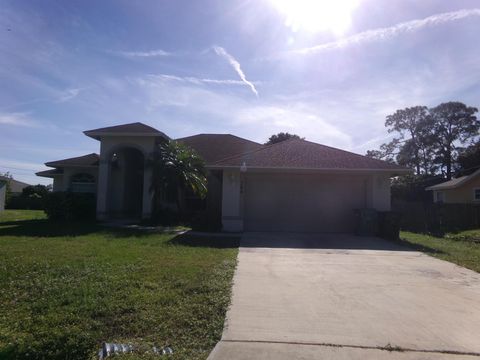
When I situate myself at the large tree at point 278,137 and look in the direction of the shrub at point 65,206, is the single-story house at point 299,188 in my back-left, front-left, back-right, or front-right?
front-left

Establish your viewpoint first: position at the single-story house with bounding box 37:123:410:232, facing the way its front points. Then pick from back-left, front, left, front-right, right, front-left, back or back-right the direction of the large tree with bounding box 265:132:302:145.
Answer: back

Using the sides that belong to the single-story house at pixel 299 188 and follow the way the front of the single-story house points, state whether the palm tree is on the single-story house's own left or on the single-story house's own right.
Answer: on the single-story house's own right

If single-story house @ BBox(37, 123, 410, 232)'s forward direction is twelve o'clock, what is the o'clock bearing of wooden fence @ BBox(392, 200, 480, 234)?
The wooden fence is roughly at 8 o'clock from the single-story house.

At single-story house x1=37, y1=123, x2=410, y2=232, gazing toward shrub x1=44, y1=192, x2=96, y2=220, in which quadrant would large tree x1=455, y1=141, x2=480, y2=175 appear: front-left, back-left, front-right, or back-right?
back-right

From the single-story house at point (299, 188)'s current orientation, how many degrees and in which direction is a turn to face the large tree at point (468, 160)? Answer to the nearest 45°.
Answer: approximately 135° to its left

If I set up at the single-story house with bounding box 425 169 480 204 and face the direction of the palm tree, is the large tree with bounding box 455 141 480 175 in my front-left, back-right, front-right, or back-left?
back-right

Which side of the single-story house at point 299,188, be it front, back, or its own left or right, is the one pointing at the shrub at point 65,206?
right

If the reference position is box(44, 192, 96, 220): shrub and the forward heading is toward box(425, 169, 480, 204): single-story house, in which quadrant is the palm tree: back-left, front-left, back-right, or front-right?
front-right

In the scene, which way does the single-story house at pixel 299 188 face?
toward the camera

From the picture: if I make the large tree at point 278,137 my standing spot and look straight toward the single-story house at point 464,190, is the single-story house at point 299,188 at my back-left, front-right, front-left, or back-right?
front-right

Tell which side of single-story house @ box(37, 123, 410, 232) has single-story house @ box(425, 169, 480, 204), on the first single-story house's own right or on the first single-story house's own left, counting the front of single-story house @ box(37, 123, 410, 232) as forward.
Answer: on the first single-story house's own left
